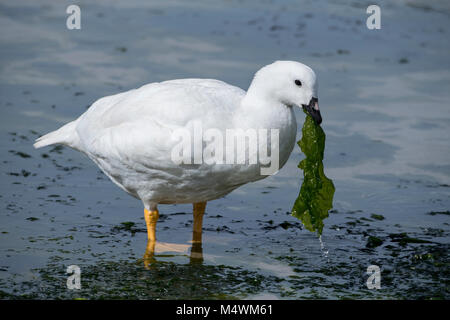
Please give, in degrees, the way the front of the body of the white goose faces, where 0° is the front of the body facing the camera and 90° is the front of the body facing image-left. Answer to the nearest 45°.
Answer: approximately 270°
